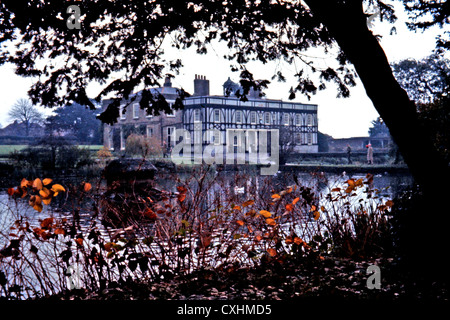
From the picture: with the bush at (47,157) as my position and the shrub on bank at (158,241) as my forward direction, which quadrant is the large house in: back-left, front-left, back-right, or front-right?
back-left

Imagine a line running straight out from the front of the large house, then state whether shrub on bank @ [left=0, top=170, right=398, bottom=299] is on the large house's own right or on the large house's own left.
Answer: on the large house's own right

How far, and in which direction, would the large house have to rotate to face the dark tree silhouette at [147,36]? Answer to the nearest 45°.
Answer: approximately 45° to its right

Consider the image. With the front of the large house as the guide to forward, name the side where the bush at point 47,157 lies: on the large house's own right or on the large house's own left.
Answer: on the large house's own right

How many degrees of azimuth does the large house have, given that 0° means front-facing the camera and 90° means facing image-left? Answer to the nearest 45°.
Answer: approximately 315°
